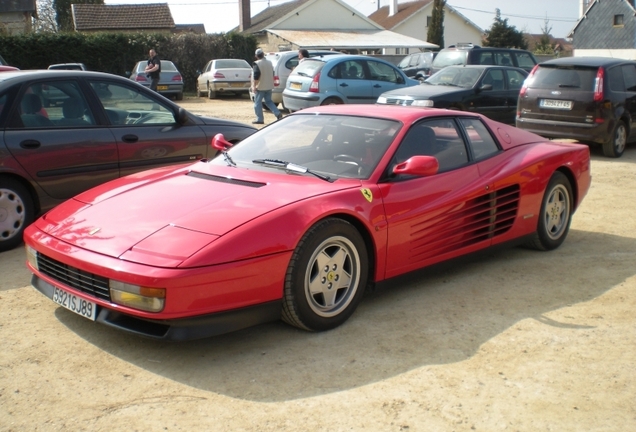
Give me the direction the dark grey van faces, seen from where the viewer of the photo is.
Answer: facing away from the viewer and to the right of the viewer

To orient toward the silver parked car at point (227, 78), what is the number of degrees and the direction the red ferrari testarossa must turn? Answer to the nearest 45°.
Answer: approximately 135° to its right

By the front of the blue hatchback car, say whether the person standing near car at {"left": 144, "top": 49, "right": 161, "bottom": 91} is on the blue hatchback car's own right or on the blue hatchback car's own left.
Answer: on the blue hatchback car's own left

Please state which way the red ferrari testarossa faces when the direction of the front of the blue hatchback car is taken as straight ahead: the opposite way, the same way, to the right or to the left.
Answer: the opposite way

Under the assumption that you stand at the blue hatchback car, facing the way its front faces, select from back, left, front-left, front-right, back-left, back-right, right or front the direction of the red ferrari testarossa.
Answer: back-right

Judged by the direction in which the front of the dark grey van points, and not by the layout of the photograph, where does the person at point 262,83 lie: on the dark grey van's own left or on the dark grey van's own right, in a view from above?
on the dark grey van's own left

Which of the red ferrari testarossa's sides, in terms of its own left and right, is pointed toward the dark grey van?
back

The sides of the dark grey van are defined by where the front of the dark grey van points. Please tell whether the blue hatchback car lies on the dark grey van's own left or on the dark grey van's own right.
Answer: on the dark grey van's own left

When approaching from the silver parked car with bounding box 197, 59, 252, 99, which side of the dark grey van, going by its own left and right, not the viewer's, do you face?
left

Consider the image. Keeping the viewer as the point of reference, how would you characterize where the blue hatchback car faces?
facing away from the viewer and to the right of the viewer

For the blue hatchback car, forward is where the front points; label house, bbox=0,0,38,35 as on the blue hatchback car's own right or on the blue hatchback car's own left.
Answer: on the blue hatchback car's own left

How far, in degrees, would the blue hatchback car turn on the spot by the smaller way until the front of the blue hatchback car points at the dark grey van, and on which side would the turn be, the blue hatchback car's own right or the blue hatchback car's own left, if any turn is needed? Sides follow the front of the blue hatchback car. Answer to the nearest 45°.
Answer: approximately 90° to the blue hatchback car's own right
